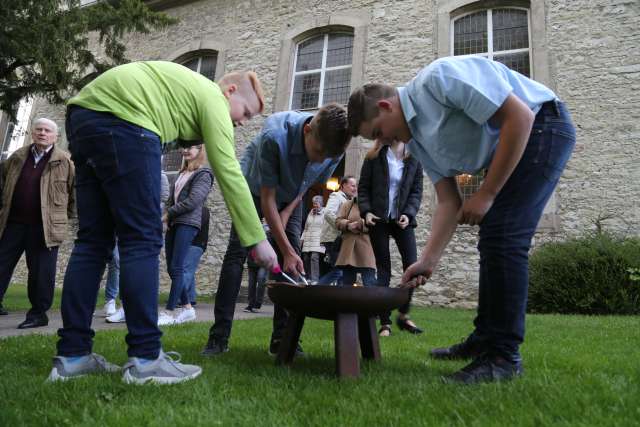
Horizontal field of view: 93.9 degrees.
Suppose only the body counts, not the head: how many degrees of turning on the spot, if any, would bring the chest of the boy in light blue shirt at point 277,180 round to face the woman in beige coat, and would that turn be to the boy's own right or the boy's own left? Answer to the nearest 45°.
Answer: approximately 90° to the boy's own left

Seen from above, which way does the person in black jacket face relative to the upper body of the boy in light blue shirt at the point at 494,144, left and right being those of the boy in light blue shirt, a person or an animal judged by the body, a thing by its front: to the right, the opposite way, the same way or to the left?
to the left

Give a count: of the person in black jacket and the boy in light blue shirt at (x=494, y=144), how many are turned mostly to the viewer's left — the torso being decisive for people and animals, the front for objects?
1

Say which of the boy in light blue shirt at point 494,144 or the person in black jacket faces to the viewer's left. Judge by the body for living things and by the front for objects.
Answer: the boy in light blue shirt

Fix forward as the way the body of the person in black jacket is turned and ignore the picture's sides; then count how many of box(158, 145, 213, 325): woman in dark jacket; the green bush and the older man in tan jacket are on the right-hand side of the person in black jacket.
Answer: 2

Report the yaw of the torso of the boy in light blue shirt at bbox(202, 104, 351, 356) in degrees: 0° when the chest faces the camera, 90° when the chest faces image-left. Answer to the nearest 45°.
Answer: approximately 315°

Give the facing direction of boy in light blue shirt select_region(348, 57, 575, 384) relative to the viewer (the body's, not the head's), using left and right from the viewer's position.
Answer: facing to the left of the viewer
